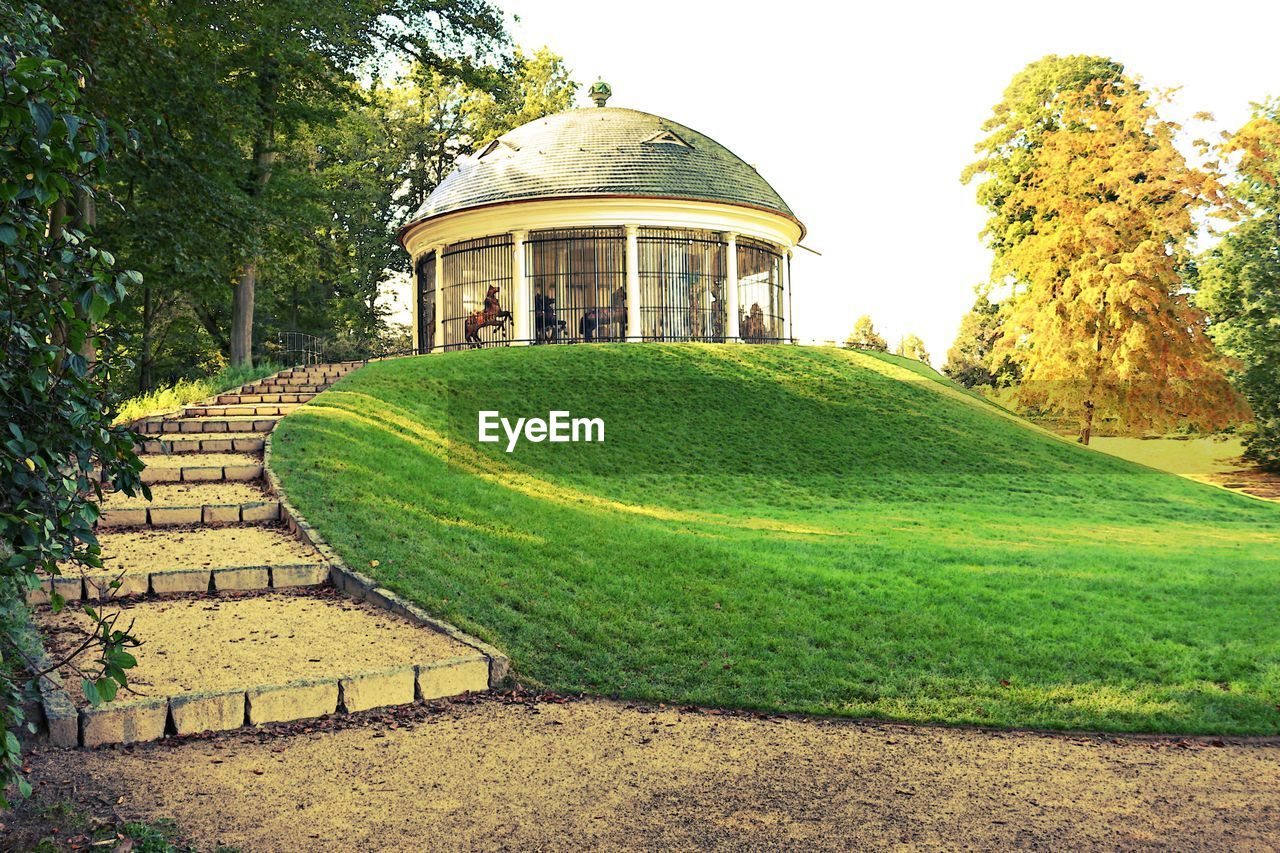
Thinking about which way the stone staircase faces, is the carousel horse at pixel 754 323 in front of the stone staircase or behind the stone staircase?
behind

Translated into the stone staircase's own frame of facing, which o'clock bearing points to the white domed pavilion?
The white domed pavilion is roughly at 7 o'clock from the stone staircase.

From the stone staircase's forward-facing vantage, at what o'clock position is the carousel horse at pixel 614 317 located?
The carousel horse is roughly at 7 o'clock from the stone staircase.

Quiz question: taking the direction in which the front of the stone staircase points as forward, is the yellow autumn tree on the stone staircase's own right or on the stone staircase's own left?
on the stone staircase's own left

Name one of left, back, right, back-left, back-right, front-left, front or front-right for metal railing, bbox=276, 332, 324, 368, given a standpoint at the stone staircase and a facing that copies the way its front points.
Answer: back

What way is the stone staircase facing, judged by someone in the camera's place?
facing the viewer

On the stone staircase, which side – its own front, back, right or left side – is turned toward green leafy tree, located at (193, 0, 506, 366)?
back

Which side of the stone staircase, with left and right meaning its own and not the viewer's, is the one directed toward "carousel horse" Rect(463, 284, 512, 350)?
back
